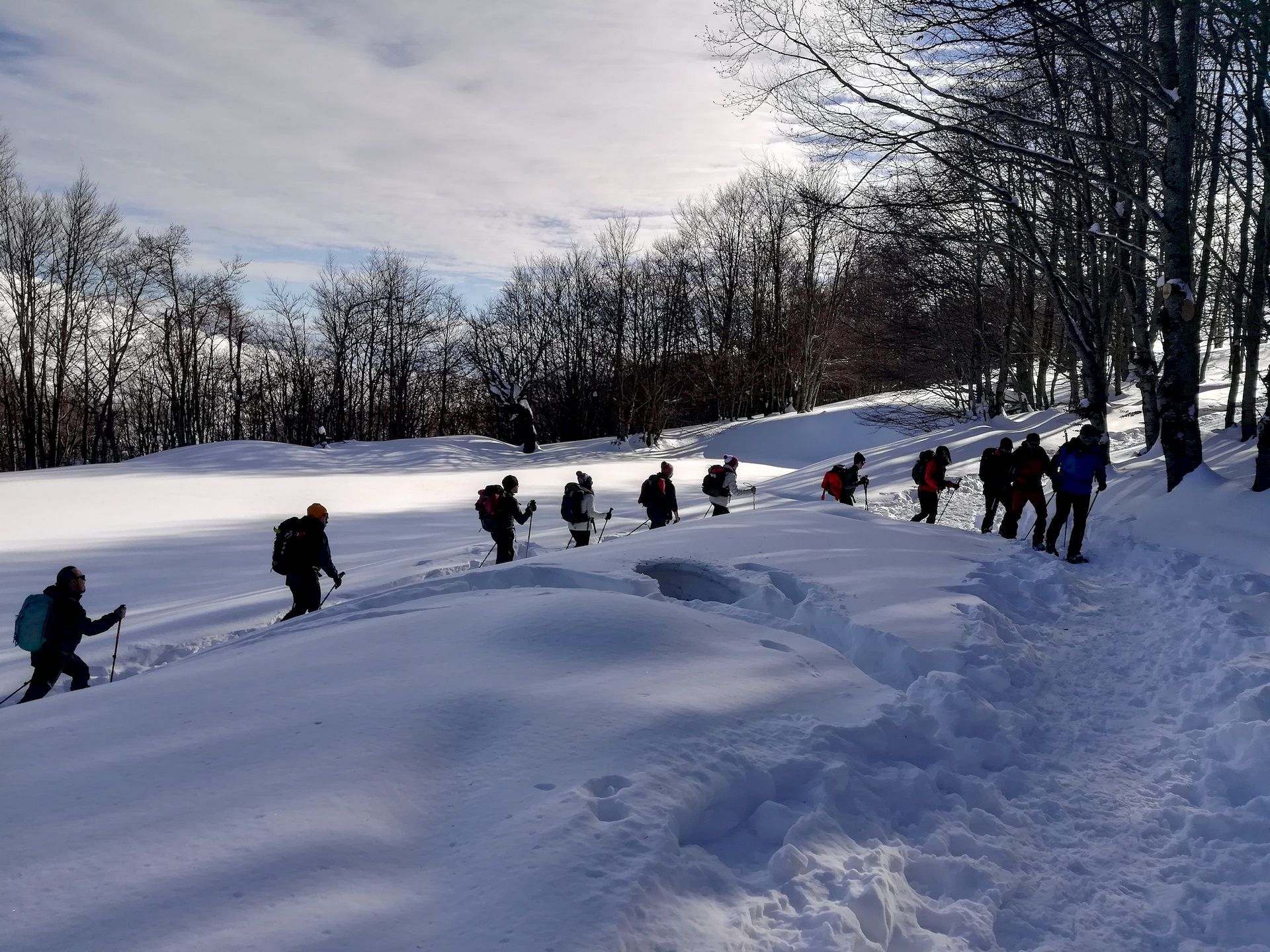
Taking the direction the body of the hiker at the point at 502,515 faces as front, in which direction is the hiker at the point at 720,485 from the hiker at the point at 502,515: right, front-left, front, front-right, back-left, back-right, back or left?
front-left

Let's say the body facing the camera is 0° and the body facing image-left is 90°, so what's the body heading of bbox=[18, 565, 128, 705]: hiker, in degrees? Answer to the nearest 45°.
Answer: approximately 270°

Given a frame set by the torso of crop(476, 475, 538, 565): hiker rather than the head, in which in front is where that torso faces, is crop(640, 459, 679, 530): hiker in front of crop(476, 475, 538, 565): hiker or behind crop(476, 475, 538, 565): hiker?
in front

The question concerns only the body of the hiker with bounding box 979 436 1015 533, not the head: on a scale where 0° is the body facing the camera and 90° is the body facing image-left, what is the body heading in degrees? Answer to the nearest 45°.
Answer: approximately 270°

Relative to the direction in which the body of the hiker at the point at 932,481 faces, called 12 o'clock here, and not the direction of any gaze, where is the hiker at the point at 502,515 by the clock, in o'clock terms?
the hiker at the point at 502,515 is roughly at 5 o'clock from the hiker at the point at 932,481.

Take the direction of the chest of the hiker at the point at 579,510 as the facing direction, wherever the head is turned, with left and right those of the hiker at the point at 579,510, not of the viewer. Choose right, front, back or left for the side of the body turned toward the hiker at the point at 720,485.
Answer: front

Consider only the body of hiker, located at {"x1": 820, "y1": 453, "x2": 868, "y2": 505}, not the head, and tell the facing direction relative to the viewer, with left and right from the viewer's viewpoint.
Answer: facing to the right of the viewer

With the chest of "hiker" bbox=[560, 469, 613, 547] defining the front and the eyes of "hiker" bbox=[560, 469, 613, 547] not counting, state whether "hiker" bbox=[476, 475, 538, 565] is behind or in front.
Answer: behind

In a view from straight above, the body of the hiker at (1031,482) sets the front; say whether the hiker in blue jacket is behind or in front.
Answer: in front

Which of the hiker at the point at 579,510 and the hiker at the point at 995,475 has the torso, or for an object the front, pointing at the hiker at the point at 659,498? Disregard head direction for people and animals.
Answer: the hiker at the point at 579,510

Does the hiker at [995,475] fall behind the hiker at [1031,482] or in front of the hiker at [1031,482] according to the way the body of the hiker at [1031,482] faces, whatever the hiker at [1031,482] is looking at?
behind

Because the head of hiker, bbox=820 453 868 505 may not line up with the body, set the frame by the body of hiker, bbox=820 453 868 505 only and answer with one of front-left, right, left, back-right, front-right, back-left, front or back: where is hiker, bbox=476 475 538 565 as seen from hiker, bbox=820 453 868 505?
back-right
